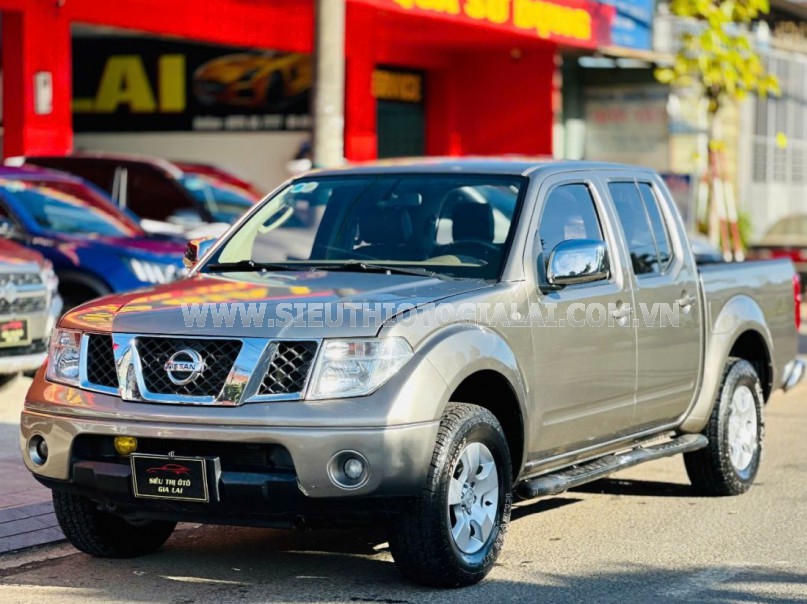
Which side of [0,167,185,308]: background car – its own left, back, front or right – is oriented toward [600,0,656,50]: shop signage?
left

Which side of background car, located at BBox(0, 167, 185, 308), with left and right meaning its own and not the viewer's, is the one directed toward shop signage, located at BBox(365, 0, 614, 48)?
left

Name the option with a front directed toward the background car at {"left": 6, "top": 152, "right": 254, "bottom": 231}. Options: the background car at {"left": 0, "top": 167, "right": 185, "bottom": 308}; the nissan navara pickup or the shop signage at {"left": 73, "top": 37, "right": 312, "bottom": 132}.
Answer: the shop signage

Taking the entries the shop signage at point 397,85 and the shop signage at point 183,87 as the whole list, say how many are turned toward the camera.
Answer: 2

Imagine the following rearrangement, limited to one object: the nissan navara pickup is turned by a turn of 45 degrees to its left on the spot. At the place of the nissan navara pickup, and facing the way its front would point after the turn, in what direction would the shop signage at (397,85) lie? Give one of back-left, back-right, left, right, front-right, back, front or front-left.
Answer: back

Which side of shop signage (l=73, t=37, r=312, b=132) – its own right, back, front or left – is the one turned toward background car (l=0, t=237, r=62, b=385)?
front

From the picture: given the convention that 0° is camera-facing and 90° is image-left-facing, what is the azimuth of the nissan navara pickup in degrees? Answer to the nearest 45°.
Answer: approximately 45°

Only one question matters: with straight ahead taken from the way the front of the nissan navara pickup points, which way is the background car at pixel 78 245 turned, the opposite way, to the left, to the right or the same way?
to the left

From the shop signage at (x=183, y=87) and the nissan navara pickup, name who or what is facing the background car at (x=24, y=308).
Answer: the shop signage

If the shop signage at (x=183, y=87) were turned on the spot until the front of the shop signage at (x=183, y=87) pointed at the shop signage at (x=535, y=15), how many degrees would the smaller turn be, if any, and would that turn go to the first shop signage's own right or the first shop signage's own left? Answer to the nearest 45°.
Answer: approximately 45° to the first shop signage's own left

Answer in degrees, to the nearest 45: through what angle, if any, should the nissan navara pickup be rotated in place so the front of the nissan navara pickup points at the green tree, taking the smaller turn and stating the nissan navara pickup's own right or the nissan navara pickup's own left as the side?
approximately 135° to the nissan navara pickup's own right

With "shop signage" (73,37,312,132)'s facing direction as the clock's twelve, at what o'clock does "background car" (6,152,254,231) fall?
The background car is roughly at 12 o'clock from the shop signage.

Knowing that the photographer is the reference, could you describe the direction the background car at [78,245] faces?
facing the viewer and to the right of the viewer

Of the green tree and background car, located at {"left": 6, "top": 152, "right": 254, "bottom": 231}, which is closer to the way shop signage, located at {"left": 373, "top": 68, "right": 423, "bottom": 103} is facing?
the background car
